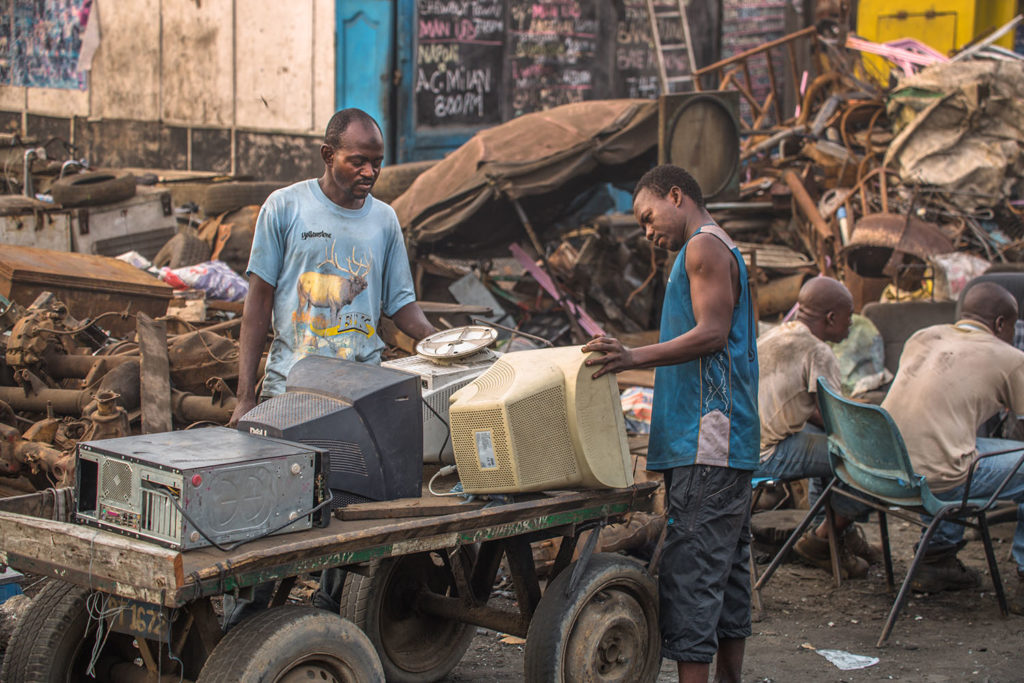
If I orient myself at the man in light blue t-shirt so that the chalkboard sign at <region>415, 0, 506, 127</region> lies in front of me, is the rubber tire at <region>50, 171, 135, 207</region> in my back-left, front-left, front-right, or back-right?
front-left

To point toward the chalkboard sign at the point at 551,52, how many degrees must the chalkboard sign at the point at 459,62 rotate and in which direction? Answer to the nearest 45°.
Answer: approximately 135° to its left

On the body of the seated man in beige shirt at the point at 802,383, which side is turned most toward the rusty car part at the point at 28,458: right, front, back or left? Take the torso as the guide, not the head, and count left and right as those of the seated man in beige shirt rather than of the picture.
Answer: back

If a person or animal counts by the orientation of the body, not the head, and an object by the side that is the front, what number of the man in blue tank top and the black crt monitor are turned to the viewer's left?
1

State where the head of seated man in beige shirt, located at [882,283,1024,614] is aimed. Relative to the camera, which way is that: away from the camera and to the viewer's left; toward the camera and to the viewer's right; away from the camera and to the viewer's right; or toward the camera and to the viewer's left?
away from the camera and to the viewer's right

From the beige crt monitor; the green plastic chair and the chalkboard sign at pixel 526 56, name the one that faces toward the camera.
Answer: the chalkboard sign

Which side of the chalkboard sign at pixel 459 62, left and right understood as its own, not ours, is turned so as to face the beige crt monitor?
front

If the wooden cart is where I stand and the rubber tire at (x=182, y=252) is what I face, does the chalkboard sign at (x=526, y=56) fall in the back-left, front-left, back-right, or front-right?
front-right

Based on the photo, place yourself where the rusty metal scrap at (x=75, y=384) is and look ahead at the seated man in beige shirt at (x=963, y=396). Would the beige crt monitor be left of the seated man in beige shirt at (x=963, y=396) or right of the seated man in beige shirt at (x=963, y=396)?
right

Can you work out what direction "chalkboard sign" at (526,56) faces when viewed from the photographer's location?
facing the viewer

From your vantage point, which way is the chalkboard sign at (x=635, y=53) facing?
toward the camera

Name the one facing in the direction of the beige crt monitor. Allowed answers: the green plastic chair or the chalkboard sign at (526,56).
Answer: the chalkboard sign

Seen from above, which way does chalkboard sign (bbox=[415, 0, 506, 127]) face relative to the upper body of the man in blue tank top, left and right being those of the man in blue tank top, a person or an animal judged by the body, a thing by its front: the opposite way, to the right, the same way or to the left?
to the left

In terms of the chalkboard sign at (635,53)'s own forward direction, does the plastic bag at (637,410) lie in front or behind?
in front

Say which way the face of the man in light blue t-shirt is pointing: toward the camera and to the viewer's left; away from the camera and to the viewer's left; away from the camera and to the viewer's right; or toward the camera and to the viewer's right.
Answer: toward the camera and to the viewer's right
